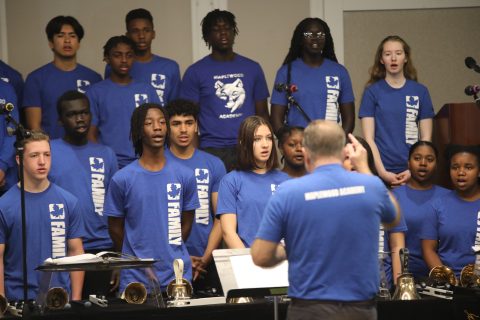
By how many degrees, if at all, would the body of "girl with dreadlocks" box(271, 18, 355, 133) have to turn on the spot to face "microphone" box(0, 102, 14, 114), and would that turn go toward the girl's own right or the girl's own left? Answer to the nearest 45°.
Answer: approximately 45° to the girl's own right

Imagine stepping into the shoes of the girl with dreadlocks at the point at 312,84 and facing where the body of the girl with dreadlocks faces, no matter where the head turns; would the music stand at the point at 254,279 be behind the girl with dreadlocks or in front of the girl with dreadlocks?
in front

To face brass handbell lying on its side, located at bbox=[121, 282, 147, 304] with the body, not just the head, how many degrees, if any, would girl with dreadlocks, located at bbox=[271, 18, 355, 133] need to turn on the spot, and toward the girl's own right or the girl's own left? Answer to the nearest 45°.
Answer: approximately 45° to the girl's own right

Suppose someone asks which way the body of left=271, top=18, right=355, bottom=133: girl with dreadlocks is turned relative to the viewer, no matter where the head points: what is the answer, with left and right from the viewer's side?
facing the viewer

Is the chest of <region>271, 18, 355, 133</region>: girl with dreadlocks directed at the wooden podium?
no

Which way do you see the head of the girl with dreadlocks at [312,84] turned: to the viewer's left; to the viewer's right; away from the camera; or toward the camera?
toward the camera

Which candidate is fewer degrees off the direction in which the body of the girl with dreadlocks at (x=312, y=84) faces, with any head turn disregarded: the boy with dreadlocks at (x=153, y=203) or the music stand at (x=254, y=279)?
the music stand

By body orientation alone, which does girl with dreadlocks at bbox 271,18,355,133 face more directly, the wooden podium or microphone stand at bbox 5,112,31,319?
the microphone stand

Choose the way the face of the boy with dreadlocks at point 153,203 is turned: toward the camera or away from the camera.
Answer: toward the camera

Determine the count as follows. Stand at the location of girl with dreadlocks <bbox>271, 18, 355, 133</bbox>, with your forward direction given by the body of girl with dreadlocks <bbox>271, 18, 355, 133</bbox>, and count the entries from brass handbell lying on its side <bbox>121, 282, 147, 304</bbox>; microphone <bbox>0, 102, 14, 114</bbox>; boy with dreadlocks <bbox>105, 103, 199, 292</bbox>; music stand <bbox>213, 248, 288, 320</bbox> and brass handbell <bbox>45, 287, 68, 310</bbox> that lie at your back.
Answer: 0

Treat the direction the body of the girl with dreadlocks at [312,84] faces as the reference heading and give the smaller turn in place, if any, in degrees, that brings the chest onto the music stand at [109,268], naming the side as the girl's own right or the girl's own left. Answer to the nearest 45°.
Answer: approximately 45° to the girl's own right

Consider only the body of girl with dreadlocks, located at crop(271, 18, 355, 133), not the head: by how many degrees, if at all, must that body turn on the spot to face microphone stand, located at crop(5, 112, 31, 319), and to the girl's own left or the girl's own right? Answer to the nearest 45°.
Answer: approximately 45° to the girl's own right

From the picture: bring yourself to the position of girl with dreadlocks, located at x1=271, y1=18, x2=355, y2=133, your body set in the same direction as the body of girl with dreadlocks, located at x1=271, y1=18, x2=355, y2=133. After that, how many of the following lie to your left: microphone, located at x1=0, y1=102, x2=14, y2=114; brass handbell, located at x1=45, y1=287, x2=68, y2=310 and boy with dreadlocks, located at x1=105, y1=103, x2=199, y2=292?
0
